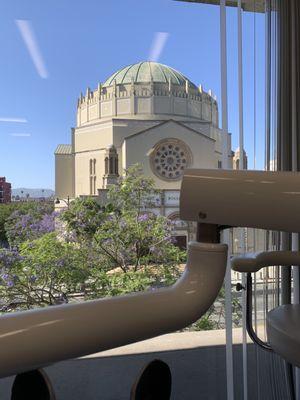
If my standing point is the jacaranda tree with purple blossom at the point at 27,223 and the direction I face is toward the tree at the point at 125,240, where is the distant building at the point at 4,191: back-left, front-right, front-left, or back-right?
back-left

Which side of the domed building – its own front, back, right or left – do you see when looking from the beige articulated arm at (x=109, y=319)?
front

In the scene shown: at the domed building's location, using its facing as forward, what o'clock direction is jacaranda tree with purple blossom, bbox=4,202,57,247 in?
The jacaranda tree with purple blossom is roughly at 2 o'clock from the domed building.

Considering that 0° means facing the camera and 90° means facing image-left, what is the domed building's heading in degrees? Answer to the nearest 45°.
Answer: approximately 0°

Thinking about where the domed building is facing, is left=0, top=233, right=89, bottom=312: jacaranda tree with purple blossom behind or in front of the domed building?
in front

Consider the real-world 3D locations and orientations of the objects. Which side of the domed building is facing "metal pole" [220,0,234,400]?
front

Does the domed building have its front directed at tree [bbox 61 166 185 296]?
yes

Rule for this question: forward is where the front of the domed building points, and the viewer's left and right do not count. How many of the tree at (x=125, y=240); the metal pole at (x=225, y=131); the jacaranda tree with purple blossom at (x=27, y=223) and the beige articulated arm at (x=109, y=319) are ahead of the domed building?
4
